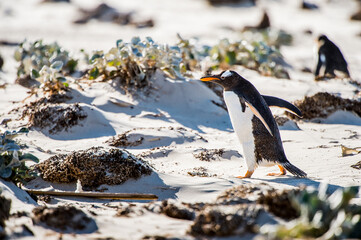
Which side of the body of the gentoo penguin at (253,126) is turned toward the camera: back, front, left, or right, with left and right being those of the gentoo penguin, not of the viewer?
left

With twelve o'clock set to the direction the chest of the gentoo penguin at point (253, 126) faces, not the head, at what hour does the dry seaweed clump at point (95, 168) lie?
The dry seaweed clump is roughly at 11 o'clock from the gentoo penguin.

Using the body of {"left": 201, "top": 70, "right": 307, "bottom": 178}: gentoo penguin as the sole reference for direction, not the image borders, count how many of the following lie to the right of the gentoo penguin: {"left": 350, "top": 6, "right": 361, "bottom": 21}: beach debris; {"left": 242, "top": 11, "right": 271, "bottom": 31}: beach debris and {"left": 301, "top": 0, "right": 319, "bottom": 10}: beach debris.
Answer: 3

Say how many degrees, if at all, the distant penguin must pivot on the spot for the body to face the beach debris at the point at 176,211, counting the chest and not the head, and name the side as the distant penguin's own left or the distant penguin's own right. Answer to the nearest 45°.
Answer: approximately 90° to the distant penguin's own left

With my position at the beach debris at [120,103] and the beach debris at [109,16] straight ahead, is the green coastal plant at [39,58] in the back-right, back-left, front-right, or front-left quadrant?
front-left

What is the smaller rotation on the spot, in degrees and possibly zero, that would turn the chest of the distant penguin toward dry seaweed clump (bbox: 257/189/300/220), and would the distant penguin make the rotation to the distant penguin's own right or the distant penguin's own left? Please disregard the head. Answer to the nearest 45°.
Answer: approximately 90° to the distant penguin's own left

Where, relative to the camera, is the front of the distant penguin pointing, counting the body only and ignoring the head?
to the viewer's left

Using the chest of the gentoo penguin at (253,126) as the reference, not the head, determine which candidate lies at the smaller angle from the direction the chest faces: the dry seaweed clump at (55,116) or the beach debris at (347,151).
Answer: the dry seaweed clump

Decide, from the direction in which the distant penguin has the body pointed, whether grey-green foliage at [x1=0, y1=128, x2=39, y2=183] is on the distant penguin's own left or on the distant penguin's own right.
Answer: on the distant penguin's own left

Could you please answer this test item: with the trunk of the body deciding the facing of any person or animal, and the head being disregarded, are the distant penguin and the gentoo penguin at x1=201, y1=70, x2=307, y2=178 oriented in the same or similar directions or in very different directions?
same or similar directions

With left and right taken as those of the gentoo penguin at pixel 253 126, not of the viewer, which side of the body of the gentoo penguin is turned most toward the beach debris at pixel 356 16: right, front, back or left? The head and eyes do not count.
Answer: right

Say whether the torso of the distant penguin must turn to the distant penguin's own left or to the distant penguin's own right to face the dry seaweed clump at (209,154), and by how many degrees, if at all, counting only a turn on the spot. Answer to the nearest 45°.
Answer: approximately 90° to the distant penguin's own left

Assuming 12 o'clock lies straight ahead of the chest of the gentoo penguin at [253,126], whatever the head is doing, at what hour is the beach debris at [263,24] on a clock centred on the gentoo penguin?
The beach debris is roughly at 3 o'clock from the gentoo penguin.

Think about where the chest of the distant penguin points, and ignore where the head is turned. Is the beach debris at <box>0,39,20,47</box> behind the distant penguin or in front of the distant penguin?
in front

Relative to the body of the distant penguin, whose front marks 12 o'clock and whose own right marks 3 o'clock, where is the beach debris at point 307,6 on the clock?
The beach debris is roughly at 3 o'clock from the distant penguin.

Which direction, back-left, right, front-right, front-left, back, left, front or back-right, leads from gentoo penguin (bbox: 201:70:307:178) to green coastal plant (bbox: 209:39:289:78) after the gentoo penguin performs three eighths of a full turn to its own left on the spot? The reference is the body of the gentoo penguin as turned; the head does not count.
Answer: back-left

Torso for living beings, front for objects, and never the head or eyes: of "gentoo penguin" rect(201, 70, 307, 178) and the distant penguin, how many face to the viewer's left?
2
